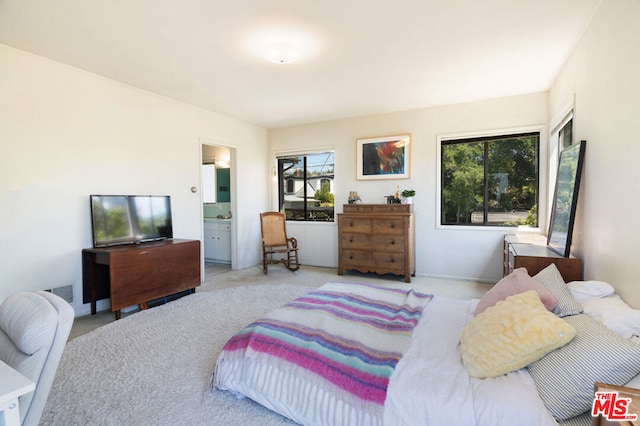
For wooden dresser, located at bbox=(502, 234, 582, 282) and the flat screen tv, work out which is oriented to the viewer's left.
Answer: the wooden dresser

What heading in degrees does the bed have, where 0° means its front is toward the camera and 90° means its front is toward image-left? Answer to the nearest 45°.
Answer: approximately 90°

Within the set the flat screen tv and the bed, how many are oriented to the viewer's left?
1

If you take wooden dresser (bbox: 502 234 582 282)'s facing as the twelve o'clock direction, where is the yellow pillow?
The yellow pillow is roughly at 9 o'clock from the wooden dresser.

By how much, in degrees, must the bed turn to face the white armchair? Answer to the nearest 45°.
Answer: approximately 45° to its left

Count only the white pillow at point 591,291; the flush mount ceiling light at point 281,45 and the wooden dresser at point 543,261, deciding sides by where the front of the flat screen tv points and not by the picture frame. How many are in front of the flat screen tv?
3

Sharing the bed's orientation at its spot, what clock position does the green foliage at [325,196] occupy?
The green foliage is roughly at 2 o'clock from the bed.

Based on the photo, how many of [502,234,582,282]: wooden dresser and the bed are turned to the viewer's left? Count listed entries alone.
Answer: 2

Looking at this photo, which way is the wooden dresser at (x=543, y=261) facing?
to the viewer's left

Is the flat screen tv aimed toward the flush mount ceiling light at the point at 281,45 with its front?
yes

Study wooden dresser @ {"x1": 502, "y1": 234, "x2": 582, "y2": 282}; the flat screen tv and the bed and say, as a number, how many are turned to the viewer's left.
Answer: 2

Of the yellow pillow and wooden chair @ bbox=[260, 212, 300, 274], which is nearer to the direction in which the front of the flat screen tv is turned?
the yellow pillow

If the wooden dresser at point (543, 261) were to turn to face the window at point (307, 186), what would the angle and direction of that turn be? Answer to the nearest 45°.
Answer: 0° — it already faces it

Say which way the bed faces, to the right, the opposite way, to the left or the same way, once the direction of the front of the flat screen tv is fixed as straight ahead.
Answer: the opposite way
